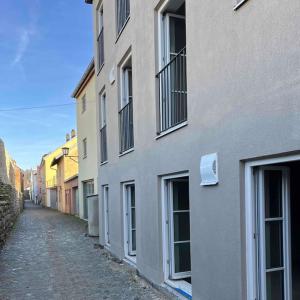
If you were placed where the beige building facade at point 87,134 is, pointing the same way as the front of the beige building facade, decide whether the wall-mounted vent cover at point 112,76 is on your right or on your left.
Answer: on your left

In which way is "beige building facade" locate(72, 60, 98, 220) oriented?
to the viewer's left

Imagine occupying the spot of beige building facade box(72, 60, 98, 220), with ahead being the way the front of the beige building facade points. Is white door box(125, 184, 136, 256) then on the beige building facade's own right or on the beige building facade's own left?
on the beige building facade's own left

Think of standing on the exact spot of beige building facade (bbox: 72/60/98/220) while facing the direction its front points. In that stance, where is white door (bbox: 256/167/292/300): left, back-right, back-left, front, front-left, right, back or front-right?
left

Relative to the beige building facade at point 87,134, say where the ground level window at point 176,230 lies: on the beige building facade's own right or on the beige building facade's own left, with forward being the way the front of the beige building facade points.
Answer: on the beige building facade's own left

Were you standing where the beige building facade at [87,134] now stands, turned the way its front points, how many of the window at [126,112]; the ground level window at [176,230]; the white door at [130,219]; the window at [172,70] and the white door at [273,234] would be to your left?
5

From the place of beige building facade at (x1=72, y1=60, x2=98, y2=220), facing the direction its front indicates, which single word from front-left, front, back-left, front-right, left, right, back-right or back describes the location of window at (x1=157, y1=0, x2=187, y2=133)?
left
